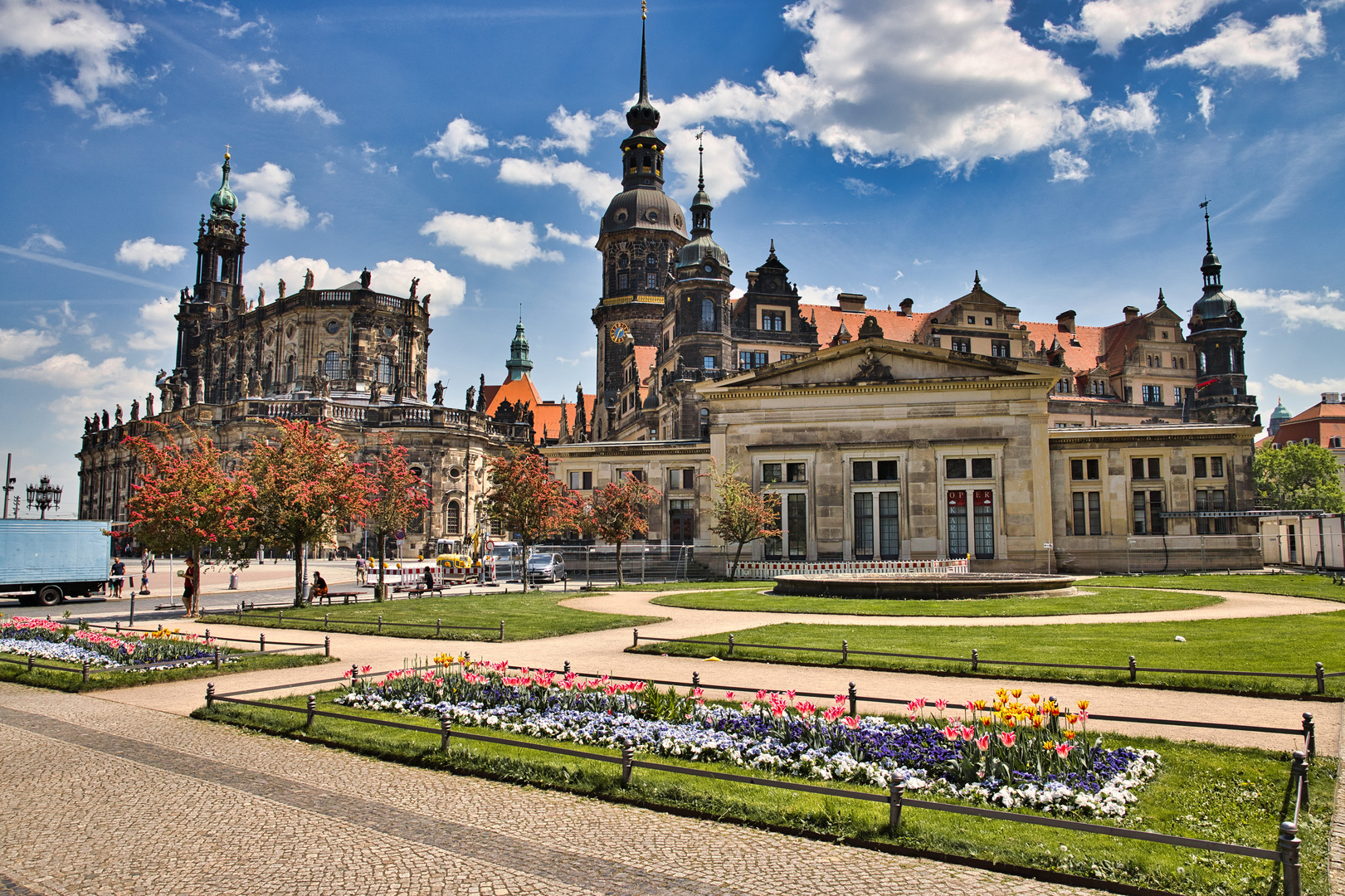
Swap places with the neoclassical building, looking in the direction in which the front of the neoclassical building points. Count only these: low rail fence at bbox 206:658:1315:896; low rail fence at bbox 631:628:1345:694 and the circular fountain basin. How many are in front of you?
3

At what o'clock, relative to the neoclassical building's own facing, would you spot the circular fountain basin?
The circular fountain basin is roughly at 12 o'clock from the neoclassical building.

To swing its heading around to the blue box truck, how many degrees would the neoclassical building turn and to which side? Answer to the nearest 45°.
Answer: approximately 45° to its right

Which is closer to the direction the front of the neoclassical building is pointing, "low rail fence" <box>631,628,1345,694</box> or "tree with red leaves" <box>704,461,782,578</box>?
the low rail fence

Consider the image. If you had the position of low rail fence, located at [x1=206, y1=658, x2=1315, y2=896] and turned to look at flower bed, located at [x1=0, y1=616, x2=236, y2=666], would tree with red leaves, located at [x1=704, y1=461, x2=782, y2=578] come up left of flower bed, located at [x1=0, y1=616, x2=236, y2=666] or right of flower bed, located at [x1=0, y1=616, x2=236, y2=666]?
right

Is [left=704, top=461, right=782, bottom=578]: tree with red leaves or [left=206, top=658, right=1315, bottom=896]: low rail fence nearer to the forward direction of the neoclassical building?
the low rail fence

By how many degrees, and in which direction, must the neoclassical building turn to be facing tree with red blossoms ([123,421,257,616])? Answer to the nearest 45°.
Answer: approximately 45° to its right

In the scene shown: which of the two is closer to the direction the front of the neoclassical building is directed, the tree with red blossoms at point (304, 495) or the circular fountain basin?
the circular fountain basin

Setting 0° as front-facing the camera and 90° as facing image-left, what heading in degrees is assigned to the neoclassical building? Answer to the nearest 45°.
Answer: approximately 0°

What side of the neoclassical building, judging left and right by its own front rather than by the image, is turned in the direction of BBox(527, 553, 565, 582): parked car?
right

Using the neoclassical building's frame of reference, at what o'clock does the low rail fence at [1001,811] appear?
The low rail fence is roughly at 12 o'clock from the neoclassical building.
